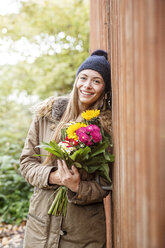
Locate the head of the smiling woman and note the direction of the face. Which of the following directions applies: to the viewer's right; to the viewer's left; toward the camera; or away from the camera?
toward the camera

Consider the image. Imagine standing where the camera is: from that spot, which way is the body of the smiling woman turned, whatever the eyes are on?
toward the camera

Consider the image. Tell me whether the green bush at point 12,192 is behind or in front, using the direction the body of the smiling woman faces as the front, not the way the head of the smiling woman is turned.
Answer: behind
